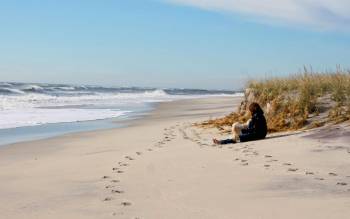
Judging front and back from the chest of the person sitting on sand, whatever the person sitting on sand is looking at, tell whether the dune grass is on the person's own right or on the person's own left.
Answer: on the person's own right

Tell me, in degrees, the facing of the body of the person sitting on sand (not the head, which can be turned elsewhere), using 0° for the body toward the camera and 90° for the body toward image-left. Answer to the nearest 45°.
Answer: approximately 90°
